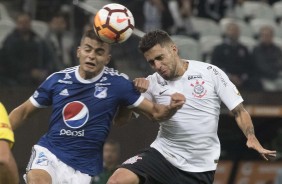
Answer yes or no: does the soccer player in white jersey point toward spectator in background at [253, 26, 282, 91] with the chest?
no

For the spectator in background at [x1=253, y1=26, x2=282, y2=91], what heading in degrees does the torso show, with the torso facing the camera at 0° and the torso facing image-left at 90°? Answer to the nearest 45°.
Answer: approximately 0°

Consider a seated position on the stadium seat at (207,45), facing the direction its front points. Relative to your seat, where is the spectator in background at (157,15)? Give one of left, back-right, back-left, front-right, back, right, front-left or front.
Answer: right

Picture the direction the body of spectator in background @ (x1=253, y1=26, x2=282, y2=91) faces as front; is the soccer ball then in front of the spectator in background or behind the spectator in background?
in front

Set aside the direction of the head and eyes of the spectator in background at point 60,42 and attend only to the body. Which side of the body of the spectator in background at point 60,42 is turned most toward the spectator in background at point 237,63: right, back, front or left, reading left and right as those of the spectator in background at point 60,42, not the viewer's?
left

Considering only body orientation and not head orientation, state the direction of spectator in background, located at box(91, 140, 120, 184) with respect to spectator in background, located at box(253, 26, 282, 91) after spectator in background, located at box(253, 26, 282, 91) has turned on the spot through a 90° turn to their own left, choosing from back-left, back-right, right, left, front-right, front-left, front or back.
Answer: back-right

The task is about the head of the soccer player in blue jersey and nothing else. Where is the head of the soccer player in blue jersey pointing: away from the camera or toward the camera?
toward the camera

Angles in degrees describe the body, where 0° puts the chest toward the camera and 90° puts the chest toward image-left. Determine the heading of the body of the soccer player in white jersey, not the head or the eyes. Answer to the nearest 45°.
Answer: approximately 45°

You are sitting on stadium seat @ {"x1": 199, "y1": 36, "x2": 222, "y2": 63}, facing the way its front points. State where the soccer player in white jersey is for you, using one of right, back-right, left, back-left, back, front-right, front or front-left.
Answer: front

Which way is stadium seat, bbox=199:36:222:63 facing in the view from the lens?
facing the viewer

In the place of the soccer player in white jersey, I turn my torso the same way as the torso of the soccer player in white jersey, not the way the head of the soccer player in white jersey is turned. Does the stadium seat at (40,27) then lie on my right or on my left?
on my right

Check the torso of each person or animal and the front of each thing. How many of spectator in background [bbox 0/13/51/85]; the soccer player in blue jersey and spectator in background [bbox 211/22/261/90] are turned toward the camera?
3

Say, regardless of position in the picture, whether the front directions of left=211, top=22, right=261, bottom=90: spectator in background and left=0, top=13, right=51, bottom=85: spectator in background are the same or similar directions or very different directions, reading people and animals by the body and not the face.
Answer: same or similar directions

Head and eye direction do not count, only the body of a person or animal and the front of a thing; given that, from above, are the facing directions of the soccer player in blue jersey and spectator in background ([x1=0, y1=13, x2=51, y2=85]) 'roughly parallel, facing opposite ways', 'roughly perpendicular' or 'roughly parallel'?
roughly parallel

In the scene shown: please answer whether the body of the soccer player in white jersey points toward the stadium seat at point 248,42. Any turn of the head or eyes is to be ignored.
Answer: no

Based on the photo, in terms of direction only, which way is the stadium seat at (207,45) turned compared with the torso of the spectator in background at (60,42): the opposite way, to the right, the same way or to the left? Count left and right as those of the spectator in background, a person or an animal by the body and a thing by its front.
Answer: the same way

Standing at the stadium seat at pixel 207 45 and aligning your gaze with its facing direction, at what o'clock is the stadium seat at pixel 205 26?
the stadium seat at pixel 205 26 is roughly at 6 o'clock from the stadium seat at pixel 207 45.

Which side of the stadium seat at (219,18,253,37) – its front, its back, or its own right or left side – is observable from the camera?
front

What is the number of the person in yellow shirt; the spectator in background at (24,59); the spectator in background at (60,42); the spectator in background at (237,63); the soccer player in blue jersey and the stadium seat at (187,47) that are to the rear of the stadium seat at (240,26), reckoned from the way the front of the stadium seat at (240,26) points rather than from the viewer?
0

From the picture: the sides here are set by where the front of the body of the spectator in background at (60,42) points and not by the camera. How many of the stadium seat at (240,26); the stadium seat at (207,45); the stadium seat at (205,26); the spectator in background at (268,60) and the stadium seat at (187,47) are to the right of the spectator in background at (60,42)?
0

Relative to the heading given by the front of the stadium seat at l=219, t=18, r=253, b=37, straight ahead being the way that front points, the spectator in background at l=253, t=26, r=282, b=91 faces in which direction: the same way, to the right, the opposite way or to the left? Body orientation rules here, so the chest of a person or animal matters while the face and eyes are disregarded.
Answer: the same way

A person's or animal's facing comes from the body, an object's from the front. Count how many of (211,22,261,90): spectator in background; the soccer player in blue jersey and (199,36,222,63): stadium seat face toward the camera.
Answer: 3
